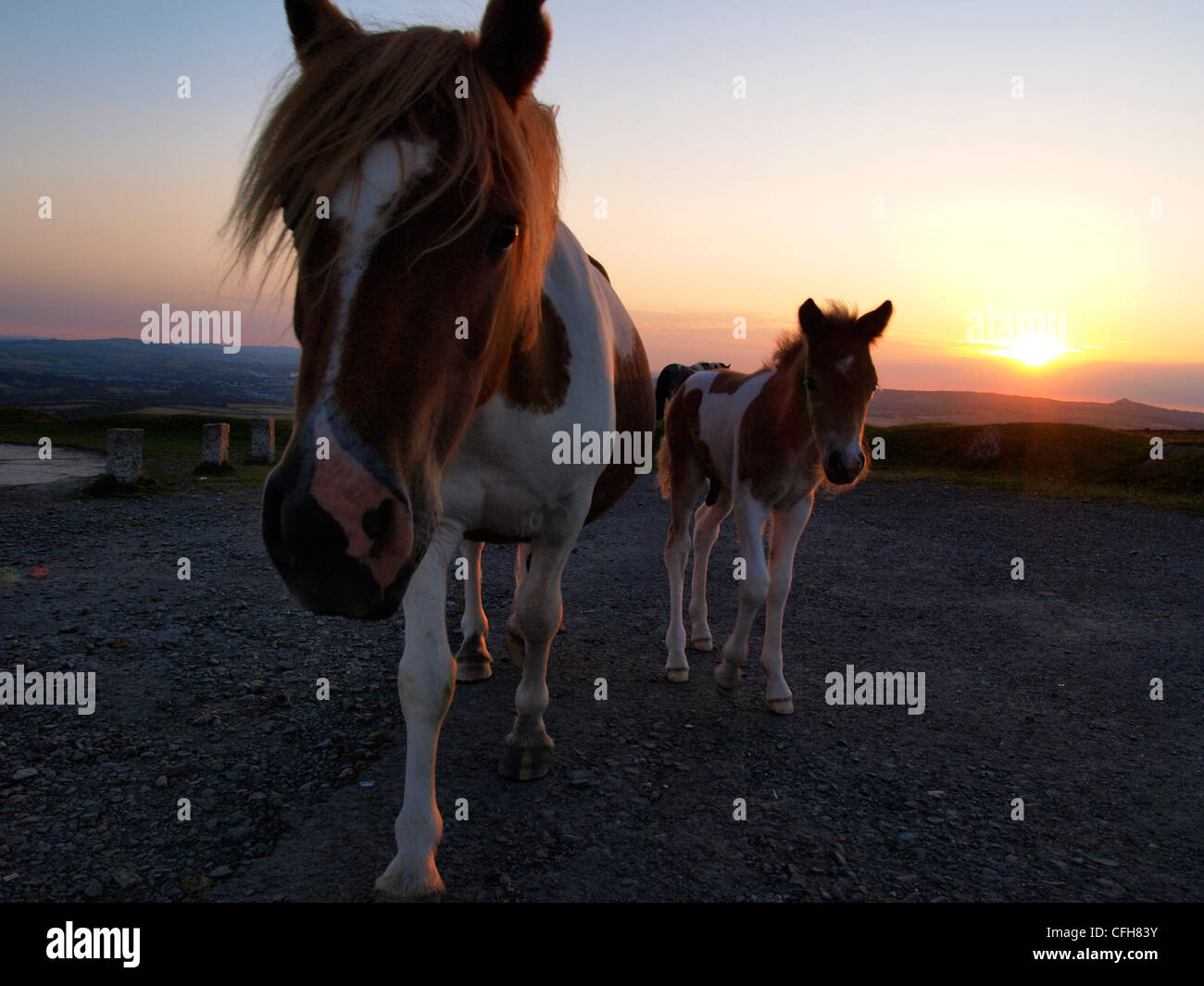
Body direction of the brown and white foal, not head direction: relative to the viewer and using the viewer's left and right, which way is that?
facing the viewer and to the right of the viewer

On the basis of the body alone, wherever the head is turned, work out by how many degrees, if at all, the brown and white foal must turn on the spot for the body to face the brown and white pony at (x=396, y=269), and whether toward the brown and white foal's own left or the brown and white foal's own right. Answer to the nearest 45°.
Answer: approximately 45° to the brown and white foal's own right
